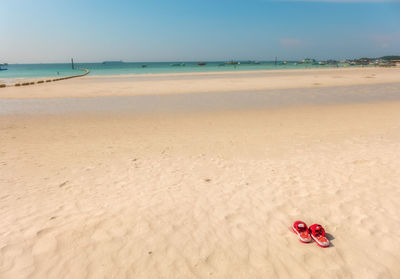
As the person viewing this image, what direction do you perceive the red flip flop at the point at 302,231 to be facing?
facing away from the viewer and to the left of the viewer

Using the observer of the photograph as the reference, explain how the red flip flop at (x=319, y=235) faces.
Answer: facing away from the viewer and to the left of the viewer

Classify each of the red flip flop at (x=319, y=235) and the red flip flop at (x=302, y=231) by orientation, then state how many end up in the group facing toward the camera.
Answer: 0
